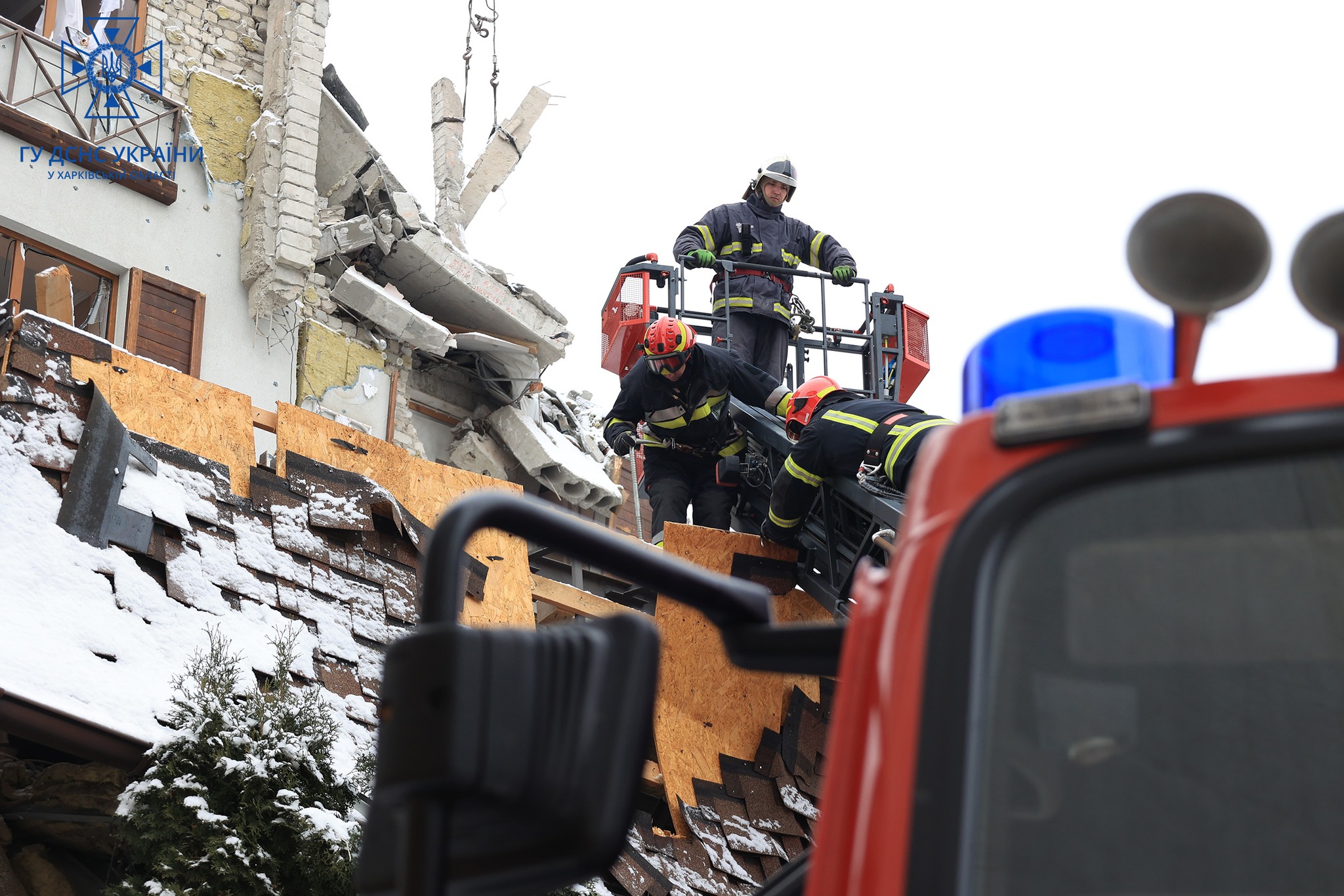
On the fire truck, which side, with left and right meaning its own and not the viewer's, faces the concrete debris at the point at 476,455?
back

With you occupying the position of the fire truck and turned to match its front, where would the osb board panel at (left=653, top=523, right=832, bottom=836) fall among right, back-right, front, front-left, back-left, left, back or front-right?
back

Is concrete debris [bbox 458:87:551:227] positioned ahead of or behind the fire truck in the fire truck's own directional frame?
behind

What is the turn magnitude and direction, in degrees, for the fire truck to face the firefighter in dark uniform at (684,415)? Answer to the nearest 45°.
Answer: approximately 180°

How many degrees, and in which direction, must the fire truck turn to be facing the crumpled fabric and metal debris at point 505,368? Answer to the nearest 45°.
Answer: approximately 180°

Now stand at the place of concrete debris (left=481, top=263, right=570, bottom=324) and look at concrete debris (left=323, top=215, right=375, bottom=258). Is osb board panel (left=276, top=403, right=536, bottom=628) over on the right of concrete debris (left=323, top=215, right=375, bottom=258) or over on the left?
left

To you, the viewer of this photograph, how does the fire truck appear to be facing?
facing the viewer

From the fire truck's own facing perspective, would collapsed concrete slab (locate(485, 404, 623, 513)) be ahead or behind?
behind

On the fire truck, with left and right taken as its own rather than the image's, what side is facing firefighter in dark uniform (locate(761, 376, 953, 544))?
back
